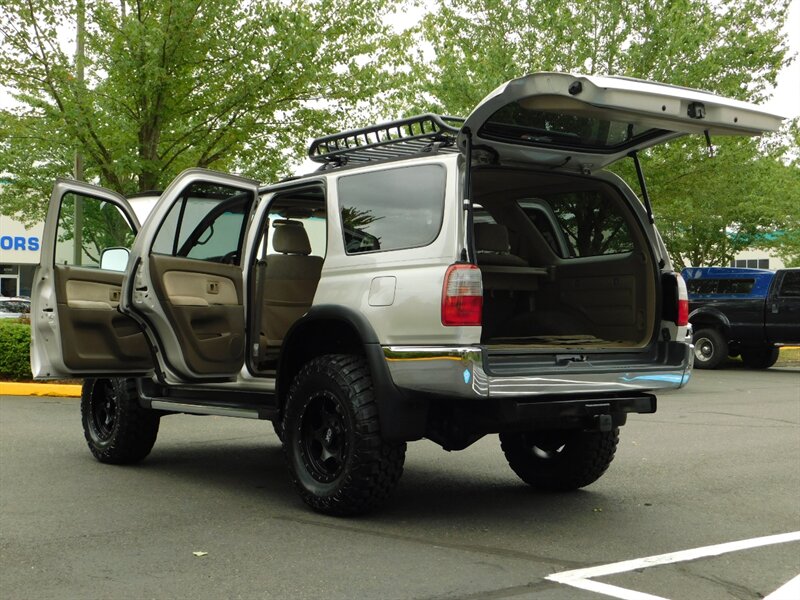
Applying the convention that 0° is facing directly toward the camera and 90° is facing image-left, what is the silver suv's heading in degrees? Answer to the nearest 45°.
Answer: approximately 135°

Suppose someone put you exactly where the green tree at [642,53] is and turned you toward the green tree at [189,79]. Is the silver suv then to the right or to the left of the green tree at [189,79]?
left

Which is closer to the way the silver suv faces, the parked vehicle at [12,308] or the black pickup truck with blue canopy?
the parked vehicle

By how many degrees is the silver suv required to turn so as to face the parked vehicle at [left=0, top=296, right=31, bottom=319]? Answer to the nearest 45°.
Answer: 0° — it already faces it

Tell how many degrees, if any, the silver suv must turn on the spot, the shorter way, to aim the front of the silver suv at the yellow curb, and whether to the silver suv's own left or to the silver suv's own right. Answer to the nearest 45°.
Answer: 0° — it already faces it
